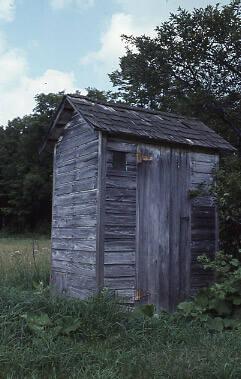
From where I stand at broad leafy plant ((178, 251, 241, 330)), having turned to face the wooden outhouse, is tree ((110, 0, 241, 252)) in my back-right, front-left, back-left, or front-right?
front-right

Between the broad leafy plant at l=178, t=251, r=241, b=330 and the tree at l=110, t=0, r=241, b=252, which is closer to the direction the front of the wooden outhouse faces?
the broad leafy plant

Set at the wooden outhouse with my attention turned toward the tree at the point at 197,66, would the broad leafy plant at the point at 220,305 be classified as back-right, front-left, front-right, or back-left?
back-right

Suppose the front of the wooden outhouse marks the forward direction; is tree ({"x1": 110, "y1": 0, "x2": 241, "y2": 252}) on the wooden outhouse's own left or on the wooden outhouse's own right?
on the wooden outhouse's own left

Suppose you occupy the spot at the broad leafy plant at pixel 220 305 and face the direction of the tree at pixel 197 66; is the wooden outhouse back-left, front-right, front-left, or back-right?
front-left
